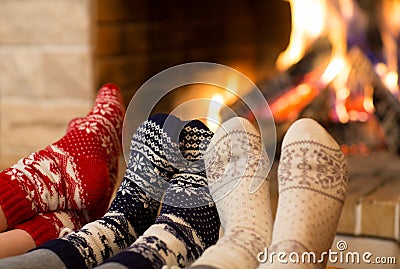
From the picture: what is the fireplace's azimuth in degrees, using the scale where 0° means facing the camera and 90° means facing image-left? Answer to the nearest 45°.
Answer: approximately 0°
